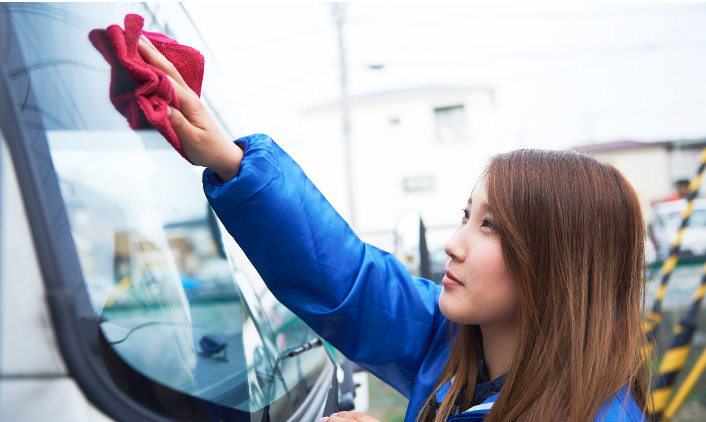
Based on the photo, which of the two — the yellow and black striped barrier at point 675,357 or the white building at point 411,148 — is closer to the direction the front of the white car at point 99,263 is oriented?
the yellow and black striped barrier

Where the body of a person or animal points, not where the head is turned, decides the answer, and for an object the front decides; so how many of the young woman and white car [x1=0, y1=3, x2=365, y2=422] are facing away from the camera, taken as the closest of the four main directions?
0

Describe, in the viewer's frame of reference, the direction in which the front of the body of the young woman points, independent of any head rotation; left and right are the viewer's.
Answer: facing the viewer and to the left of the viewer

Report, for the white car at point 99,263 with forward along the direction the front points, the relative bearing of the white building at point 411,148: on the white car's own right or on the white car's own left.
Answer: on the white car's own left

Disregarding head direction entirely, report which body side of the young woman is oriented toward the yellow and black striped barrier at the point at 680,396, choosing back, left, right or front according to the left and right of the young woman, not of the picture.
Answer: back

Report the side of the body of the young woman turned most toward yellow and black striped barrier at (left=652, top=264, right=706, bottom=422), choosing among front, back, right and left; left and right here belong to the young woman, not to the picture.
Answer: back

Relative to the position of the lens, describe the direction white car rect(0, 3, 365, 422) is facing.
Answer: facing the viewer and to the right of the viewer

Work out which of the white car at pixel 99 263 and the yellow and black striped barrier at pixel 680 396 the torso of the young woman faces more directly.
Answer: the white car

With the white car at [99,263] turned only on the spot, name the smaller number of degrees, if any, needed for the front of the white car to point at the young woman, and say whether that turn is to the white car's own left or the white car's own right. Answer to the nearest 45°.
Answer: approximately 45° to the white car's own left

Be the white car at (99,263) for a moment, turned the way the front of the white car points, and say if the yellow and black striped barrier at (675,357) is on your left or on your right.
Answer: on your left

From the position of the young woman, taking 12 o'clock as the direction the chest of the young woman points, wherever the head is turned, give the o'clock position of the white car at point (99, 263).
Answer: The white car is roughly at 1 o'clock from the young woman.

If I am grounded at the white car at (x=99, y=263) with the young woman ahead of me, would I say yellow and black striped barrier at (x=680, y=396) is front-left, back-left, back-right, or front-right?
front-left

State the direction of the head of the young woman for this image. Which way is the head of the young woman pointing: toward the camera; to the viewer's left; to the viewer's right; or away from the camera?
to the viewer's left
